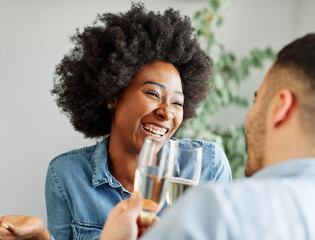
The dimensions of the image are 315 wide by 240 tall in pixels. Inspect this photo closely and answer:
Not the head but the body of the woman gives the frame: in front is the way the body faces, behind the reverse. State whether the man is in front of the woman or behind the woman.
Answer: in front

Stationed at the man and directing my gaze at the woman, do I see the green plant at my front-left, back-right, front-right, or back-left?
front-right

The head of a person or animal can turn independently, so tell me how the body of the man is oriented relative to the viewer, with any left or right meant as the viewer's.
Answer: facing away from the viewer and to the left of the viewer

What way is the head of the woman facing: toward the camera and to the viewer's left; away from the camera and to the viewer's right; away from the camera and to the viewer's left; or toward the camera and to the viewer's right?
toward the camera and to the viewer's right

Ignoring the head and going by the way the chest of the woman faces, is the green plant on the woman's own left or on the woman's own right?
on the woman's own left

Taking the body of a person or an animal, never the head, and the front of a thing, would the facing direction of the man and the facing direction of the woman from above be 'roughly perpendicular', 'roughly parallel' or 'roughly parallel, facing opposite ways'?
roughly parallel, facing opposite ways

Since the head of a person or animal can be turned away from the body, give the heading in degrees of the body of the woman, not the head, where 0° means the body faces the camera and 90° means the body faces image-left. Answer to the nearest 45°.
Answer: approximately 315°

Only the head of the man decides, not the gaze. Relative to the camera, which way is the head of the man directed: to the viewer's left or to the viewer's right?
to the viewer's left

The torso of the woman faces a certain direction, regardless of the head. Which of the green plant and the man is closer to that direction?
the man

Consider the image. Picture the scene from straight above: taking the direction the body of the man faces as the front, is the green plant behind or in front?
in front
